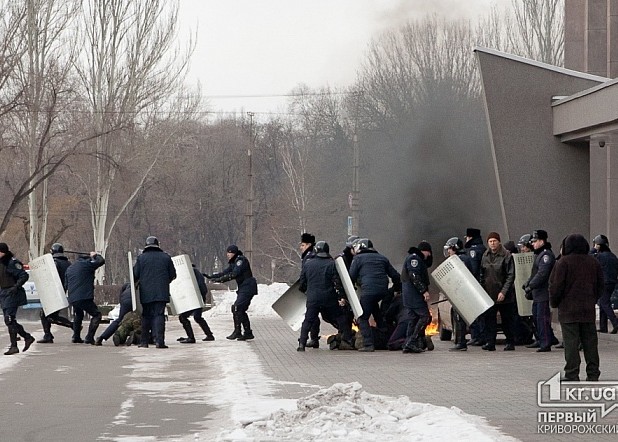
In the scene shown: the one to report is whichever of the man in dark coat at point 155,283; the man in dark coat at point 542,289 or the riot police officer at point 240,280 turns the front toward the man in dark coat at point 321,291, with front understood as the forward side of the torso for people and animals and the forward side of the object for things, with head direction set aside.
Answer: the man in dark coat at point 542,289

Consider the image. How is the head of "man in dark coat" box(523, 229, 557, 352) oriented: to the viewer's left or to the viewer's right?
to the viewer's left

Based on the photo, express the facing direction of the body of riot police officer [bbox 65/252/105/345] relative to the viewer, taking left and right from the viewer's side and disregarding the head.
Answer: facing away from the viewer and to the right of the viewer

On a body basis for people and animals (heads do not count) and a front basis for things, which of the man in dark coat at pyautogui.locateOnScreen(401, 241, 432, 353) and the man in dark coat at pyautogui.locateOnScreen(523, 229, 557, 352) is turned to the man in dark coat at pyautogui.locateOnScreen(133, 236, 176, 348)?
the man in dark coat at pyautogui.locateOnScreen(523, 229, 557, 352)

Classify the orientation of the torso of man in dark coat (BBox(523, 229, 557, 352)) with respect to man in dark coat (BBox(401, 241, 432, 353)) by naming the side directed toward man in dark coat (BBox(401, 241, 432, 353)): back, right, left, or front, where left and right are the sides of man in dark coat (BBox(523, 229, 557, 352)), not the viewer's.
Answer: front

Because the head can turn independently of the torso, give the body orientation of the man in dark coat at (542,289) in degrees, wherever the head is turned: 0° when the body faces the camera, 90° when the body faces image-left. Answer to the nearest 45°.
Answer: approximately 90°
